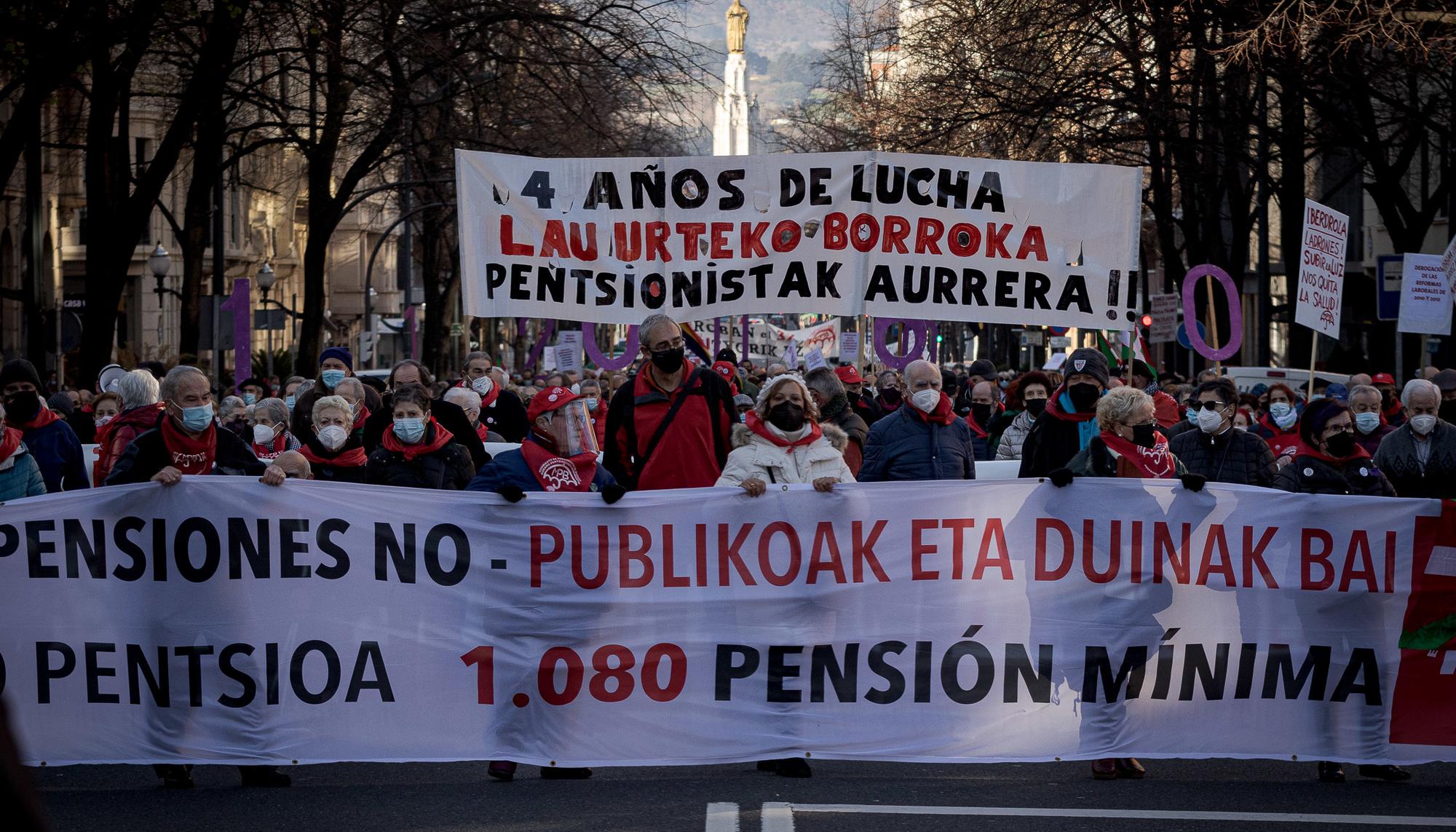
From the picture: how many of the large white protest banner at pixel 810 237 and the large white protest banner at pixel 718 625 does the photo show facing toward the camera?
2

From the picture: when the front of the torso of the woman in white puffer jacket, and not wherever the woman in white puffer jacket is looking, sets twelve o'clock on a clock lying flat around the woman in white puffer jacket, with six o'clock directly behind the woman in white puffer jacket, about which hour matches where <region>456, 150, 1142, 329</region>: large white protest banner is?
The large white protest banner is roughly at 6 o'clock from the woman in white puffer jacket.

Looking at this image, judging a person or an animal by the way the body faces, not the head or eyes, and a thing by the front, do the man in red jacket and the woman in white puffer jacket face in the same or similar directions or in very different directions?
same or similar directions

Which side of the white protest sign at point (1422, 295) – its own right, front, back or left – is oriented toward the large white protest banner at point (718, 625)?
front

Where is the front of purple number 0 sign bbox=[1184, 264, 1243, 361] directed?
toward the camera

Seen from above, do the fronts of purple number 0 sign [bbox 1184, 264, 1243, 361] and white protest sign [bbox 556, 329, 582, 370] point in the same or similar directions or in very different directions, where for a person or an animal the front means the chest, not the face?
same or similar directions

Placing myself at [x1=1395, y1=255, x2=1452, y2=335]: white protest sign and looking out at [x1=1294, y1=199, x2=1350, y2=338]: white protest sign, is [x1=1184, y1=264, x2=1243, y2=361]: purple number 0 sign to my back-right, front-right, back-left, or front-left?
front-right

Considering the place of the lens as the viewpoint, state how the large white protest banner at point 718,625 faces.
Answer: facing the viewer

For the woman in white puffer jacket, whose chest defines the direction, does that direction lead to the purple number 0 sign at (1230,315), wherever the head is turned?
no

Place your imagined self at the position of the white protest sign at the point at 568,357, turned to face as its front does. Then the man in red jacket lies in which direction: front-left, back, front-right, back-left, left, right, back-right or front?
front

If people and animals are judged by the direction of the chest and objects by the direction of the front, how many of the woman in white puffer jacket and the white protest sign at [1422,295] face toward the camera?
2

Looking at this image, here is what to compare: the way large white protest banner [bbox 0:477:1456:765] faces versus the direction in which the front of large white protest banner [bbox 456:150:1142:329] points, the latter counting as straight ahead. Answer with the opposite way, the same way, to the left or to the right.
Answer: the same way

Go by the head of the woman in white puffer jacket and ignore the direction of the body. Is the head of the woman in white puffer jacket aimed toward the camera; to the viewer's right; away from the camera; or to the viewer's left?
toward the camera

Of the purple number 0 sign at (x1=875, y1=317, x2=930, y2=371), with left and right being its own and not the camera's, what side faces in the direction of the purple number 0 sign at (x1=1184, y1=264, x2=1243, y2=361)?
left

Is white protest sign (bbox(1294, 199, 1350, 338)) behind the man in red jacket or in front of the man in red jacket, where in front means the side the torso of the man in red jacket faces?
behind

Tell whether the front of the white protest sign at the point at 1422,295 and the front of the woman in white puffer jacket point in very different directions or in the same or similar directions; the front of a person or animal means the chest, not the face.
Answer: same or similar directions

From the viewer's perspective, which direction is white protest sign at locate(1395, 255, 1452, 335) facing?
toward the camera

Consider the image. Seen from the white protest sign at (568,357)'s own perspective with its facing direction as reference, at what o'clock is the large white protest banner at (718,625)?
The large white protest banner is roughly at 12 o'clock from the white protest sign.

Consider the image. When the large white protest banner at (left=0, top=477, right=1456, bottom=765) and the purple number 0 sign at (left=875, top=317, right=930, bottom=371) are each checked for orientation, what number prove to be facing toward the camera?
2
